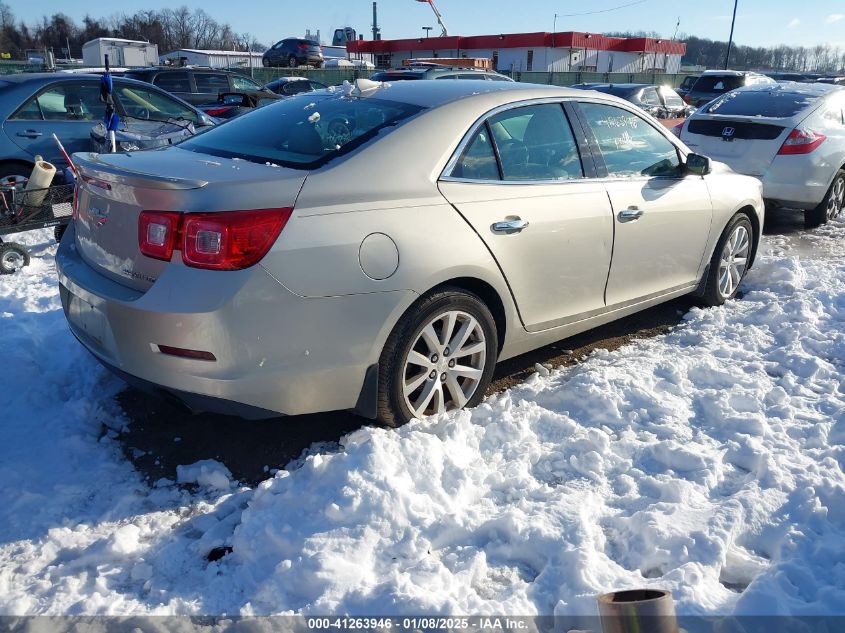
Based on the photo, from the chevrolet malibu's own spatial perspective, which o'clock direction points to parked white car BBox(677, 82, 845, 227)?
The parked white car is roughly at 12 o'clock from the chevrolet malibu.

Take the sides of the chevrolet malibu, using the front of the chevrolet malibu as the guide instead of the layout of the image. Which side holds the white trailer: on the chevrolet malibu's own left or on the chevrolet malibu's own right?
on the chevrolet malibu's own left

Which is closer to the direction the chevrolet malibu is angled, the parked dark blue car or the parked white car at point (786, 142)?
the parked white car

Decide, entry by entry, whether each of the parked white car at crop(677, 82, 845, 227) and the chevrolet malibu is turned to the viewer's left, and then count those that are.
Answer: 0

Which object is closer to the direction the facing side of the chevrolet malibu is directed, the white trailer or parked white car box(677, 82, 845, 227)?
the parked white car

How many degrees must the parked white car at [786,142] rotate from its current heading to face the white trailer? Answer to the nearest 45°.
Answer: approximately 90° to its left

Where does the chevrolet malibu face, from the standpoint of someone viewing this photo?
facing away from the viewer and to the right of the viewer

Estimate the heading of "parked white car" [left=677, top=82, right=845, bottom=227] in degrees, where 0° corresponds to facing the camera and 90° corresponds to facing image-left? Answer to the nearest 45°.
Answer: approximately 225°

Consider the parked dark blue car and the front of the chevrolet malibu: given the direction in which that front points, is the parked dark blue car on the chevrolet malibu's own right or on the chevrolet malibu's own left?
on the chevrolet malibu's own left
